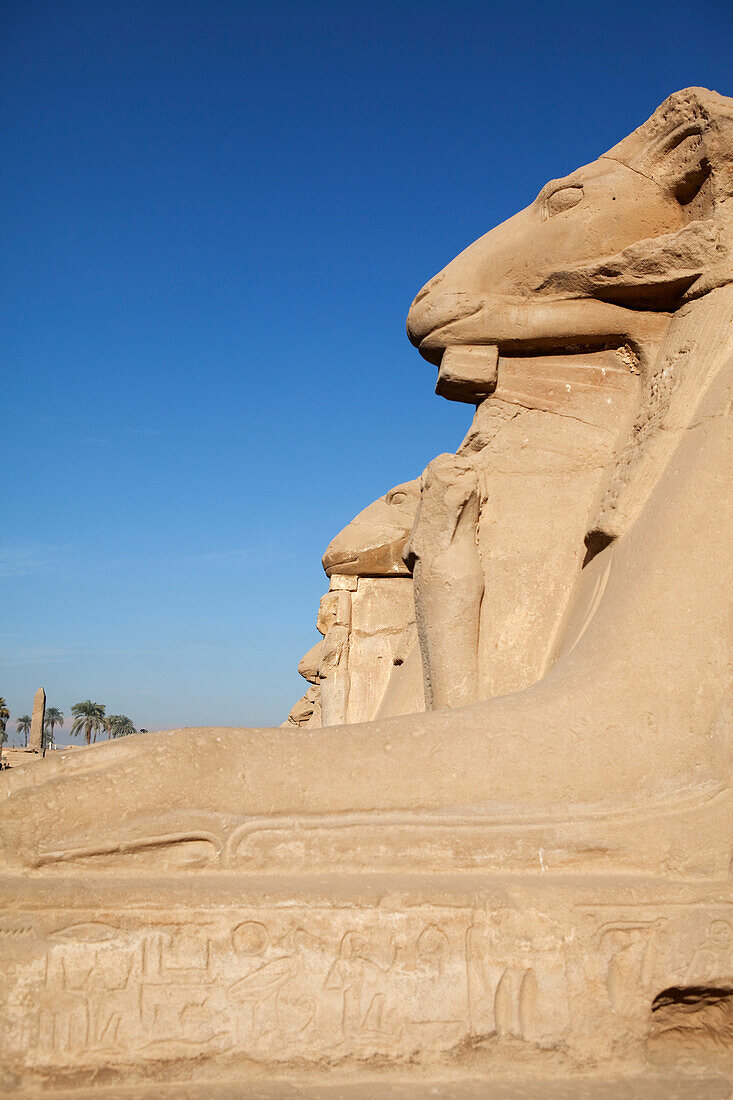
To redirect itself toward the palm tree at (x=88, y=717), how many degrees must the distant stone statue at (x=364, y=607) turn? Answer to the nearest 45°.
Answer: approximately 90° to its right

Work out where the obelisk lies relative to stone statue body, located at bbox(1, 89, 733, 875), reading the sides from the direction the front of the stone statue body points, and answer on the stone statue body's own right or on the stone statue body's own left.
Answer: on the stone statue body's own right

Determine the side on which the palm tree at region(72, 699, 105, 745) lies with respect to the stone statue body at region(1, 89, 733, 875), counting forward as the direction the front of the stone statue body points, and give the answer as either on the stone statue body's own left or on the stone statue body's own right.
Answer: on the stone statue body's own right

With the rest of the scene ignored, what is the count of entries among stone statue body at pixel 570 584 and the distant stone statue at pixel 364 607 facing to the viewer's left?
2

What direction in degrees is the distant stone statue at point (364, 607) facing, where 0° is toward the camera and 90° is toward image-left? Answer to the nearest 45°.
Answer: approximately 90°

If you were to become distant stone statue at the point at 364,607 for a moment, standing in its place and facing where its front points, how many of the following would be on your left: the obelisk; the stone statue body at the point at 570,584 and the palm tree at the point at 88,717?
1

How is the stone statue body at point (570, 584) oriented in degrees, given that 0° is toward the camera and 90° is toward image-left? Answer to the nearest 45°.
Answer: approximately 90°

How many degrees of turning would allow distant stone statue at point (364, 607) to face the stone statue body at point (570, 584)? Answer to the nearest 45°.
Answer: approximately 90° to its left
